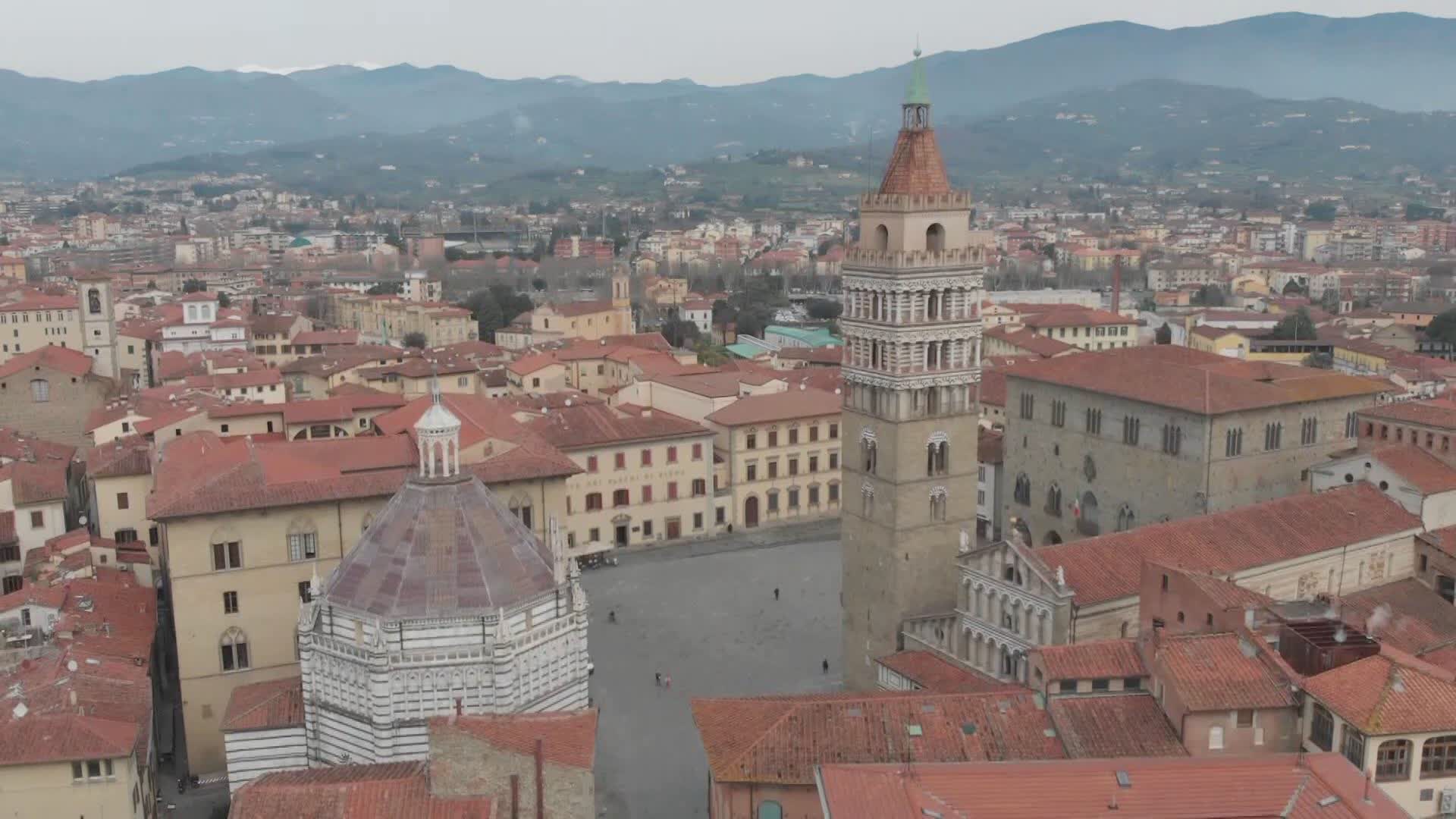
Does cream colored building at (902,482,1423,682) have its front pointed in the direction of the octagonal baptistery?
yes

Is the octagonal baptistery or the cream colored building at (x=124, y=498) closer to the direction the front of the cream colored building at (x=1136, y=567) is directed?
the octagonal baptistery

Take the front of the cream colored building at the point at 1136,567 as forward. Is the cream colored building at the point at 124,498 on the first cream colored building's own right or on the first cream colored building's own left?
on the first cream colored building's own right

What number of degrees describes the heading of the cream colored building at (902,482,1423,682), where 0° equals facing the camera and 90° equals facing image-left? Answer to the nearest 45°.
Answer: approximately 45°
